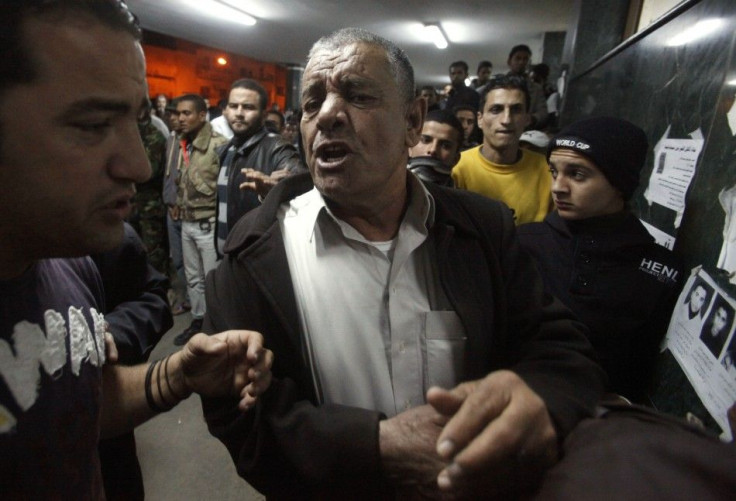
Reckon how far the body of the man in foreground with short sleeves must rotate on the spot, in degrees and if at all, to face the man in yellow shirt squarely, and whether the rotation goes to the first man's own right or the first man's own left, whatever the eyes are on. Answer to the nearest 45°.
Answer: approximately 90° to the first man's own left

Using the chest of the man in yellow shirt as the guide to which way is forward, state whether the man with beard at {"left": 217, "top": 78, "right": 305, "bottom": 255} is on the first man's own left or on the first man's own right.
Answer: on the first man's own right

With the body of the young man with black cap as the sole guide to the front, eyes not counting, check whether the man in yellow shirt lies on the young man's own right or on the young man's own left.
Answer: on the young man's own right

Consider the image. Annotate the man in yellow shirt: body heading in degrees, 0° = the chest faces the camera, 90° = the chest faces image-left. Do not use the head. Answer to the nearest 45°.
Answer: approximately 0°

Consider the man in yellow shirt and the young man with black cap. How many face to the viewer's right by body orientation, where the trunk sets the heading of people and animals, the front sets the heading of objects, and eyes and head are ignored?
0

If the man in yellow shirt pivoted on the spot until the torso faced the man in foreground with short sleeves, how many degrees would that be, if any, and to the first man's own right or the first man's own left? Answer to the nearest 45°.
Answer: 0° — they already face them

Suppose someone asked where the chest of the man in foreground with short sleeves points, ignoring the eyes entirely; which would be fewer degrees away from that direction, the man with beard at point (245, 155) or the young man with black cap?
the young man with black cap

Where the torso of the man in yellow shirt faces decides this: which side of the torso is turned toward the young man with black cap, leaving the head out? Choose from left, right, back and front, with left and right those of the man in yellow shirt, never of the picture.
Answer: front

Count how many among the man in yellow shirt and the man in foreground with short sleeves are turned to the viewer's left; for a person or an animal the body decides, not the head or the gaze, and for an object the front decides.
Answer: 0

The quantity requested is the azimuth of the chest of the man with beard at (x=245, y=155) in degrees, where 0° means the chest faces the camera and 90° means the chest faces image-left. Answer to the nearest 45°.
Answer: approximately 45°

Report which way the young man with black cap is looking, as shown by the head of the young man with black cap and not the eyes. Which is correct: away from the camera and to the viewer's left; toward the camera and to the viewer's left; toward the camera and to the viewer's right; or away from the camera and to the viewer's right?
toward the camera and to the viewer's left

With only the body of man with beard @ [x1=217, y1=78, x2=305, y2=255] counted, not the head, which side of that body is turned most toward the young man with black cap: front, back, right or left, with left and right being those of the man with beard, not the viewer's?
left

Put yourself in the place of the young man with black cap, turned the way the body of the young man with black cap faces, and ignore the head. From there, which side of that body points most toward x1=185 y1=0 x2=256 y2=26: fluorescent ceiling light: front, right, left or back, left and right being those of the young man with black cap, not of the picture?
right

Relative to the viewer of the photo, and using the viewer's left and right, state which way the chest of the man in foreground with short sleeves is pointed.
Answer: facing the viewer and to the right of the viewer
